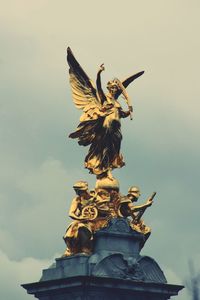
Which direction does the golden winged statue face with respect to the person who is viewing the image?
facing the viewer and to the right of the viewer
